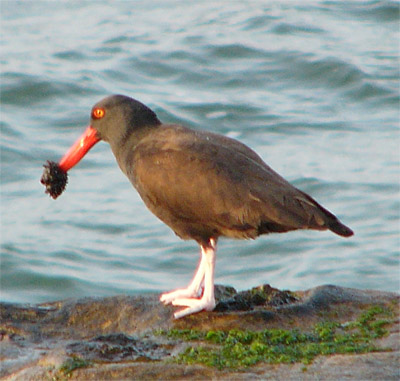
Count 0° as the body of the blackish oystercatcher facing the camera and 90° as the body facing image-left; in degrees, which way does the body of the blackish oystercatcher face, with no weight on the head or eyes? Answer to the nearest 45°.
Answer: approximately 90°
